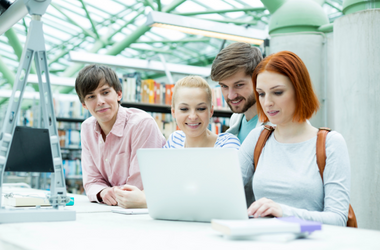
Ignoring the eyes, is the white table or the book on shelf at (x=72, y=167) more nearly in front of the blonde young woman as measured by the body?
the white table

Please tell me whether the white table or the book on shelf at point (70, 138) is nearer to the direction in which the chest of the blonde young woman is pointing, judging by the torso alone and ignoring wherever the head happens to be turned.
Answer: the white table

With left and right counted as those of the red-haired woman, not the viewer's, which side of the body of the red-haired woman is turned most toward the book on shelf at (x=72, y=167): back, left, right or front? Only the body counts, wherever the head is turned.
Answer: right

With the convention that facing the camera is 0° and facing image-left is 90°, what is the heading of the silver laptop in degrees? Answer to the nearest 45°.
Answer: approximately 225°

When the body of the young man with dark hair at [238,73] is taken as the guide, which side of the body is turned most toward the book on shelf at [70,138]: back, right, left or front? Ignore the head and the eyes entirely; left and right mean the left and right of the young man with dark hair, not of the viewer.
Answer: right

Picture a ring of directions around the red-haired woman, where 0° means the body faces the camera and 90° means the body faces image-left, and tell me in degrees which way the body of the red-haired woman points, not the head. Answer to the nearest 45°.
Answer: approximately 45°

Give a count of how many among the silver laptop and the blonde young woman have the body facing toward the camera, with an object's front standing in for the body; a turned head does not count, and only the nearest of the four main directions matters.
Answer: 1
